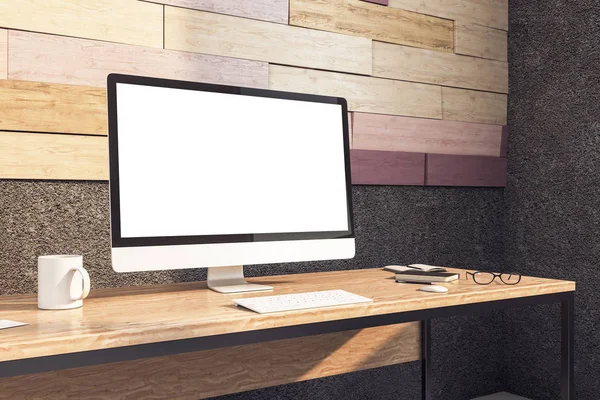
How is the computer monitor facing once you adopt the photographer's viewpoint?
facing the viewer and to the right of the viewer

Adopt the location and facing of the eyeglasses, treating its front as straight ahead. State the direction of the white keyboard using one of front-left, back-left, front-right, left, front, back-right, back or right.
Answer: front-right

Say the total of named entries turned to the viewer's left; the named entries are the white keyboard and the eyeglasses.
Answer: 0

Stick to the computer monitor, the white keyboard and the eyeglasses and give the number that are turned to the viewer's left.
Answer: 0

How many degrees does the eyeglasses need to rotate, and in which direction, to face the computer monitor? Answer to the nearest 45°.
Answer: approximately 45° to its right

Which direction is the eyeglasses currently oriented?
toward the camera

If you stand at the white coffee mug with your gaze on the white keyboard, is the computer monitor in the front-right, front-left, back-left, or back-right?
front-left
